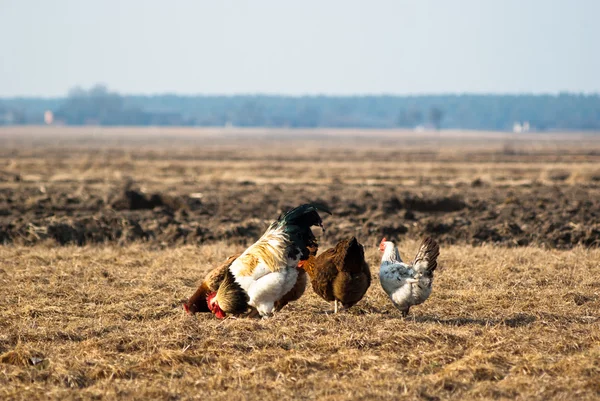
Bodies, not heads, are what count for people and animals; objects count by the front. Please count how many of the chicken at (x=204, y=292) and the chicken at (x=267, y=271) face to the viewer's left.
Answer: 2

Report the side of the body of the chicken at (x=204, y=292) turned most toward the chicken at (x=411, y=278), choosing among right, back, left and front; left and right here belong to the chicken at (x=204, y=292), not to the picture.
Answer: back

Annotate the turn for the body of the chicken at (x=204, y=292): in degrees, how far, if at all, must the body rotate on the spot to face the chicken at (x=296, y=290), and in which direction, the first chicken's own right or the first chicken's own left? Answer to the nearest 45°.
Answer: approximately 180°

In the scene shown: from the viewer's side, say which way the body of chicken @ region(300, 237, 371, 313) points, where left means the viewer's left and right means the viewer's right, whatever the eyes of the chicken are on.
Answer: facing away from the viewer and to the left of the viewer

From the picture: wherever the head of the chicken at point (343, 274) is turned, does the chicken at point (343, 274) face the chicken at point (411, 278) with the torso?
no

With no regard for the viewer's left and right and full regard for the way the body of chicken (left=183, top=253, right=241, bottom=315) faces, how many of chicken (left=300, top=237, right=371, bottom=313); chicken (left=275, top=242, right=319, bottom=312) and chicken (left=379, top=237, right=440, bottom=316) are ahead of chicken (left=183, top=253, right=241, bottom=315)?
0

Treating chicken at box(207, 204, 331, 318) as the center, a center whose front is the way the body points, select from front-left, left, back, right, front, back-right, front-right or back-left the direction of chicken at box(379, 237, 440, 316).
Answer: back

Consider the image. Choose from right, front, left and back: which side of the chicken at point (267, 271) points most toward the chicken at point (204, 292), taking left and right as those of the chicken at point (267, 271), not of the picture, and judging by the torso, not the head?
front

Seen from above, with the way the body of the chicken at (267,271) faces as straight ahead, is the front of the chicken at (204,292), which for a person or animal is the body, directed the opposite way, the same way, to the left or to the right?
the same way

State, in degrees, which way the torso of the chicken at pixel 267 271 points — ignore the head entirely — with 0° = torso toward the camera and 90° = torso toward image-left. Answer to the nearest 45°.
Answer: approximately 90°

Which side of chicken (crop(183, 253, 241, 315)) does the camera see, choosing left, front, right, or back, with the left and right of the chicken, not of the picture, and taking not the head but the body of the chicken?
left

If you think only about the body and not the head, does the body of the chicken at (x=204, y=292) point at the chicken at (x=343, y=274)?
no
